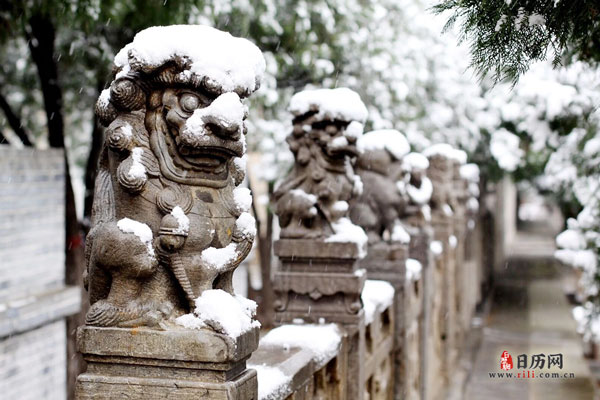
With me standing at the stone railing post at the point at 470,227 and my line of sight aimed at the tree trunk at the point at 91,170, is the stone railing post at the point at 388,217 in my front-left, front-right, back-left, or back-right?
front-left

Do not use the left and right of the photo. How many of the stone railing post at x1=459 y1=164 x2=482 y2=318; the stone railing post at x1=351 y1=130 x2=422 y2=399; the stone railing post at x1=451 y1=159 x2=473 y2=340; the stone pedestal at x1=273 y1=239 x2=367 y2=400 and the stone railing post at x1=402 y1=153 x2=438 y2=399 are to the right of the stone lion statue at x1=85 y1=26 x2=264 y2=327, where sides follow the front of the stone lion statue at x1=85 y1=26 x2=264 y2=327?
0

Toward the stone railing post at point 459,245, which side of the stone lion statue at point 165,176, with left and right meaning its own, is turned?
left

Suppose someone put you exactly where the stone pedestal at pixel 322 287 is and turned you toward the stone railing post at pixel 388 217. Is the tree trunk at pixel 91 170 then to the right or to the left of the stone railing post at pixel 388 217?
left

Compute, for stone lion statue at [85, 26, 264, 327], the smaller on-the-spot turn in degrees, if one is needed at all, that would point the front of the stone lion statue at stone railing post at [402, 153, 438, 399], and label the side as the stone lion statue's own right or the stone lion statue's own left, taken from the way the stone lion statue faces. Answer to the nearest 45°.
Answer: approximately 90° to the stone lion statue's own left

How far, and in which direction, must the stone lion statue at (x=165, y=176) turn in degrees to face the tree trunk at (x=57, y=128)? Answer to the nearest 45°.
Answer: approximately 135° to its left

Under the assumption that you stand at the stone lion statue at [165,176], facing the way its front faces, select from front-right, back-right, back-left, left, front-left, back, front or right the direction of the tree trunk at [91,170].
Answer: back-left

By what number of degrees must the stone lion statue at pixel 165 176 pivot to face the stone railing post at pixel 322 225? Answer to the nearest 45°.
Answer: approximately 90° to its left

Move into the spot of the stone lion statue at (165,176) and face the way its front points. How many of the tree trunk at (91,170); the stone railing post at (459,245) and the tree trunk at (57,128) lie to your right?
0

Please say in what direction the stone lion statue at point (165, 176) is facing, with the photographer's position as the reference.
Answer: facing the viewer and to the right of the viewer

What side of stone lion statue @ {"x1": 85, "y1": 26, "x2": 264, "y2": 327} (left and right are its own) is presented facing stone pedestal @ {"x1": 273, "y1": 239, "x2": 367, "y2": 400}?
left

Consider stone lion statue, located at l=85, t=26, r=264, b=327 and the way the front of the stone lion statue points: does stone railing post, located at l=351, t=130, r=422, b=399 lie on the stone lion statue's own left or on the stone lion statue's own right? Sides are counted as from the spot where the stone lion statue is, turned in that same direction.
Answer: on the stone lion statue's own left

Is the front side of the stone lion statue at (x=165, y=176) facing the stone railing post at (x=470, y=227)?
no

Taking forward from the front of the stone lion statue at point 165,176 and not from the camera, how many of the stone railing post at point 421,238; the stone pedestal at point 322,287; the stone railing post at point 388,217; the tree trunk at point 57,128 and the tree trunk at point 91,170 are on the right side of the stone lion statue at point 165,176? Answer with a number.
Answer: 0
